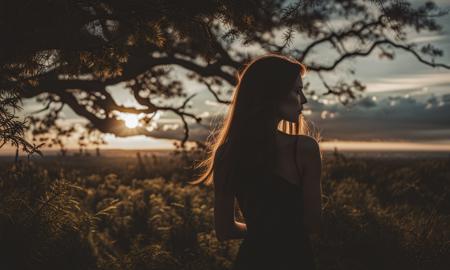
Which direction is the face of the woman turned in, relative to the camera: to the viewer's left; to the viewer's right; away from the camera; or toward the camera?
to the viewer's right

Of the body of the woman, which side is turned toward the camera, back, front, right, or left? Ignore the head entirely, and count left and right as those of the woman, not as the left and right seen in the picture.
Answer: back
